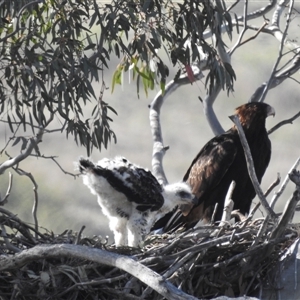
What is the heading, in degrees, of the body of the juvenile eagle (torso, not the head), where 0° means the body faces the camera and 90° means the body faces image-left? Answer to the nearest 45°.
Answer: approximately 270°

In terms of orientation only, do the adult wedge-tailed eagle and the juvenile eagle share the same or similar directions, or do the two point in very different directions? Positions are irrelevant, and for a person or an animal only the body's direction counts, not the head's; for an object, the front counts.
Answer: same or similar directions

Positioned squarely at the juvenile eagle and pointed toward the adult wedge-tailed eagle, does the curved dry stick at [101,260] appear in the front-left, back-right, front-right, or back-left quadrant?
back-right

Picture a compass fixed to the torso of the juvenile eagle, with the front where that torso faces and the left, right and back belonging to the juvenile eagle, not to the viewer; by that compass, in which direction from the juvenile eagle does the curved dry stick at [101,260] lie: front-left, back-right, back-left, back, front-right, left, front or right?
right

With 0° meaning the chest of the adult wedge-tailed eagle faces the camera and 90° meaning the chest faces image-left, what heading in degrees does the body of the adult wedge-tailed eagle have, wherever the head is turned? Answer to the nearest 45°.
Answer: approximately 270°

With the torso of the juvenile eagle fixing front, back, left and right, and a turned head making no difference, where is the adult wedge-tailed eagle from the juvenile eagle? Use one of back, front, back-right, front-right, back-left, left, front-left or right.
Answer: front-left

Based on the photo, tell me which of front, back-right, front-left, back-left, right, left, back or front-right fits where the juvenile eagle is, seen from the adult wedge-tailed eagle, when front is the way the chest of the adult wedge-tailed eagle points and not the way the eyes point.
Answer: back-right
